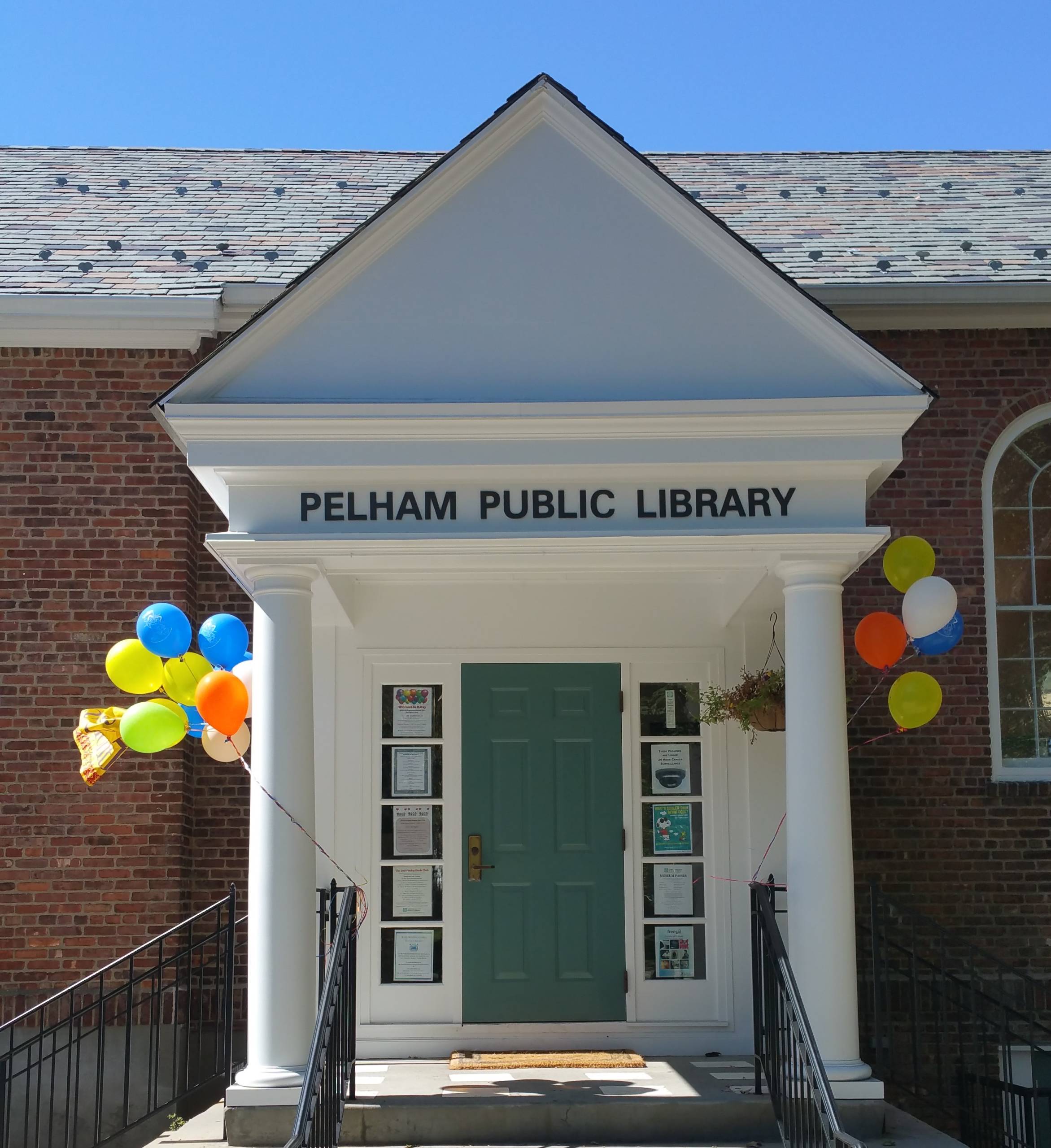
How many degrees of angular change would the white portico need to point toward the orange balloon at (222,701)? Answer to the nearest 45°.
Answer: approximately 90° to its right

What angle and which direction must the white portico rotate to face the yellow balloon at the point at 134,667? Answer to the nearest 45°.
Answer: approximately 90° to its right

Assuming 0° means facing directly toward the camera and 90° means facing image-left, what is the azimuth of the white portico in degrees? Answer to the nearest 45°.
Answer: approximately 0°

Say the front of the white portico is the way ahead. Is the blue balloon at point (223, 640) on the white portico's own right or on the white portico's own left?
on the white portico's own right

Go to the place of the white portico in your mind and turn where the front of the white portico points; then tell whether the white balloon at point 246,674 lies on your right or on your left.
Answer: on your right

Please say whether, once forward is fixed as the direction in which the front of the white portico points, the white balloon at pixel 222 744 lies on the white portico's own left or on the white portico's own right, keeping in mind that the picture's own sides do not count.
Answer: on the white portico's own right
